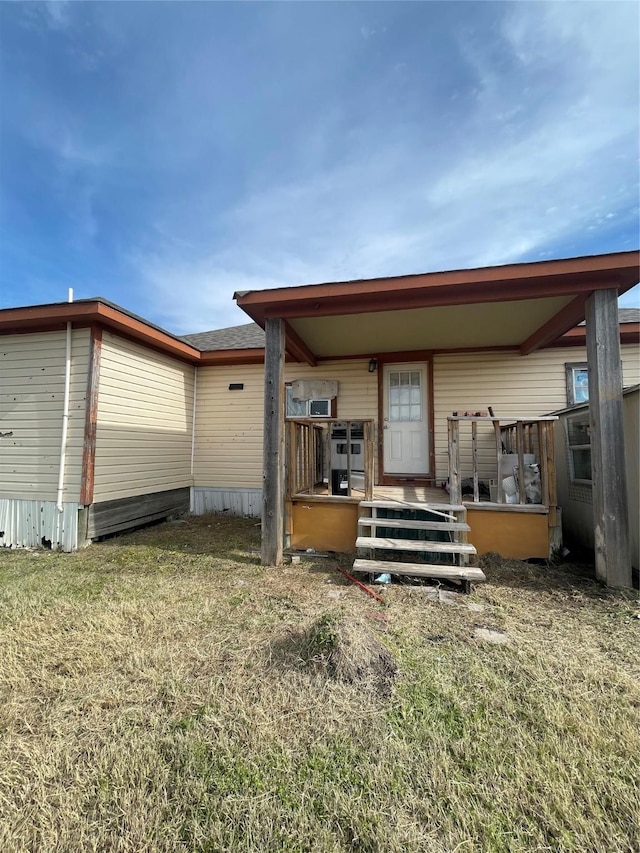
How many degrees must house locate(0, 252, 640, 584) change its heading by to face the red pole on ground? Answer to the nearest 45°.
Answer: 0° — it already faces it

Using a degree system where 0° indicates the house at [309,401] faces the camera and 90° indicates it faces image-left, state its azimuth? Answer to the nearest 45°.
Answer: approximately 0°
